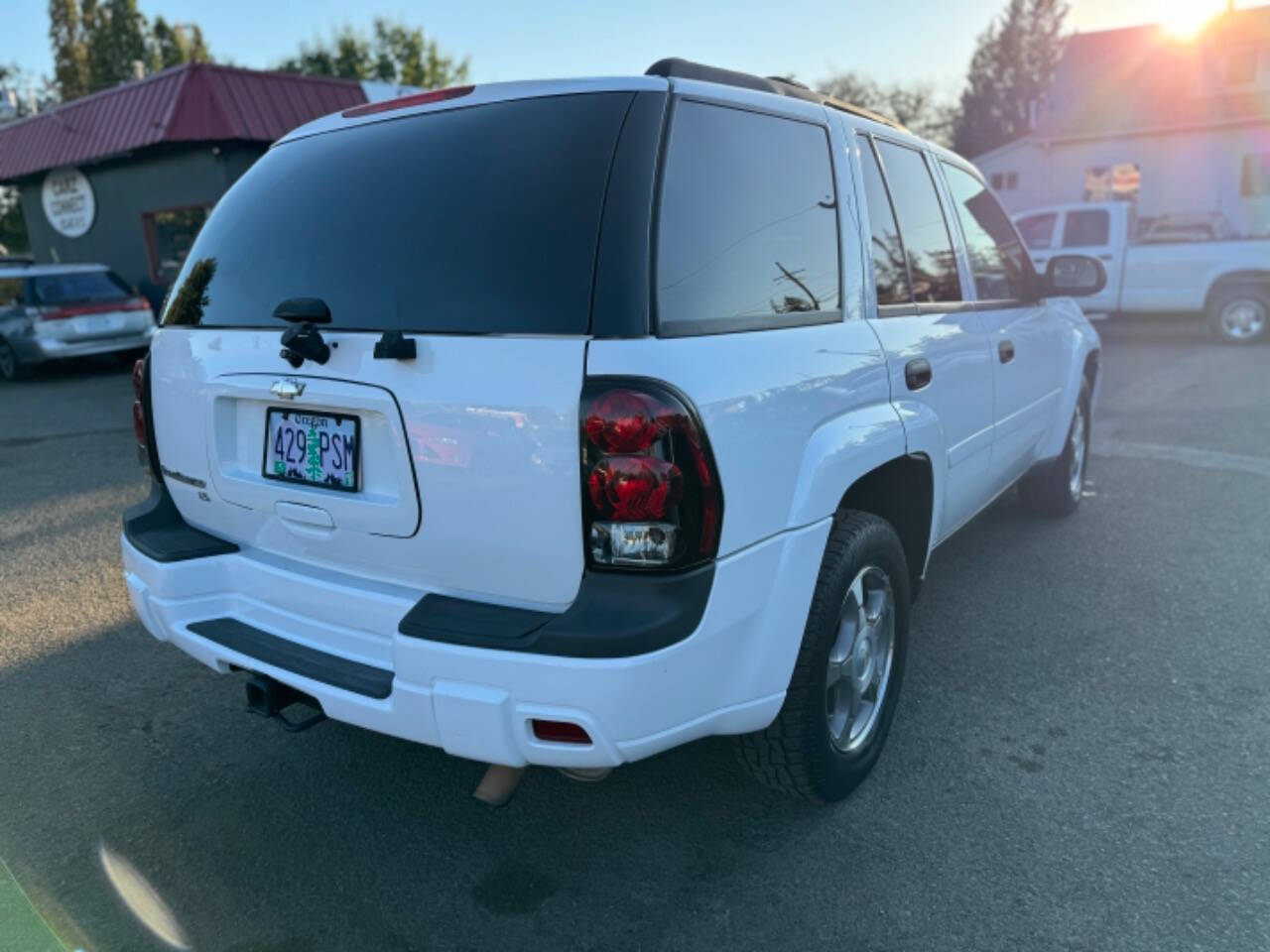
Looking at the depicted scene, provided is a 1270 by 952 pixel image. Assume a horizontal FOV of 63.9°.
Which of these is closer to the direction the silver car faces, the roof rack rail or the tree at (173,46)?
the tree

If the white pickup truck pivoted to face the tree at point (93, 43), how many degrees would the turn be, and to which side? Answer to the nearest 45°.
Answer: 0° — it already faces it

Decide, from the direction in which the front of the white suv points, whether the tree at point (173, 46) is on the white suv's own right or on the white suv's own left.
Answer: on the white suv's own left

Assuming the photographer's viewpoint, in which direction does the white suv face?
facing away from the viewer and to the right of the viewer

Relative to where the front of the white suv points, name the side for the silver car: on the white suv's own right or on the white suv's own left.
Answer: on the white suv's own left

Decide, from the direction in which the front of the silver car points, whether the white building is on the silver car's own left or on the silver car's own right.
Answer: on the silver car's own right

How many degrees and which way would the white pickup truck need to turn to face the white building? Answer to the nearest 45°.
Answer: approximately 90° to its right

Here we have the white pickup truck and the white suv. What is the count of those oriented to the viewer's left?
1

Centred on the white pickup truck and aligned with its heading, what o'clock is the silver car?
The silver car is roughly at 11 o'clock from the white pickup truck.

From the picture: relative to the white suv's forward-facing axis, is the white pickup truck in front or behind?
in front

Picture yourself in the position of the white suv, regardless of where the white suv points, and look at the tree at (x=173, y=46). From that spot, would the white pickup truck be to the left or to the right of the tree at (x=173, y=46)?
right

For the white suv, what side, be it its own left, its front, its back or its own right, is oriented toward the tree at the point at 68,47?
left

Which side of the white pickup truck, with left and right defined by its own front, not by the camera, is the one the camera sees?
left

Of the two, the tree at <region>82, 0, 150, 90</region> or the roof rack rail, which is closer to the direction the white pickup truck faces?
the tree

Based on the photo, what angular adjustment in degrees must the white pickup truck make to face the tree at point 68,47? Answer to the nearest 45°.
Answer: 0° — it already faces it

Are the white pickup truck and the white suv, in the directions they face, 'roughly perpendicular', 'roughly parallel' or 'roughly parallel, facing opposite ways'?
roughly perpendicular

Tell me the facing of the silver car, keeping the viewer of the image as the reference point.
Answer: facing away from the viewer and to the left of the viewer

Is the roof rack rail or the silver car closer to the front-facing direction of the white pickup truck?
the silver car

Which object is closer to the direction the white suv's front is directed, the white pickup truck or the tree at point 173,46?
the white pickup truck
